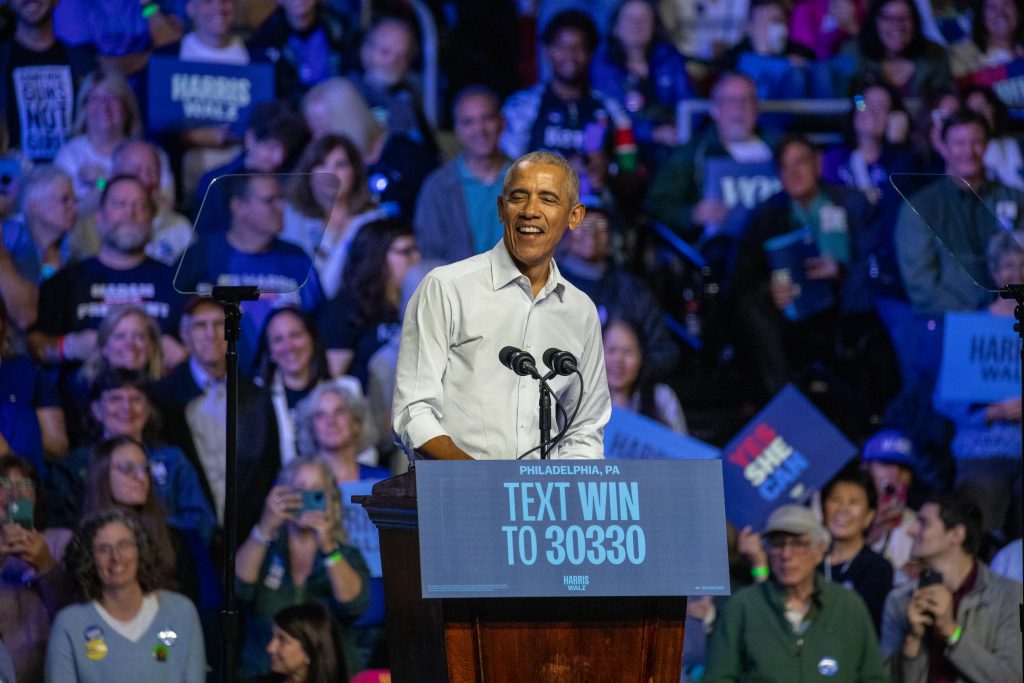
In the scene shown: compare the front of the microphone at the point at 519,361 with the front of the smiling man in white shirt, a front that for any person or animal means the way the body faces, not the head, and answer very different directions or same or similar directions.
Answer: very different directions

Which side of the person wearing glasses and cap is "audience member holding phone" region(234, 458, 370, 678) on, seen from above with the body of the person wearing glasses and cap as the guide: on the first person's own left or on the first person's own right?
on the first person's own right

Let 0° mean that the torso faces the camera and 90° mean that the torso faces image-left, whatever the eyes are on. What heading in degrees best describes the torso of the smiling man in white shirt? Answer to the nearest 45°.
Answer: approximately 315°

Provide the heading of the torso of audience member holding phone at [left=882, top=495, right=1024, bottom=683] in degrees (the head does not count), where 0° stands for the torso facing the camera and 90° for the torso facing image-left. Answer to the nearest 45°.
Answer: approximately 45°

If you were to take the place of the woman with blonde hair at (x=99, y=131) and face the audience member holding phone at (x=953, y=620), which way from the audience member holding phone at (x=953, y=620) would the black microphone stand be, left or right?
right

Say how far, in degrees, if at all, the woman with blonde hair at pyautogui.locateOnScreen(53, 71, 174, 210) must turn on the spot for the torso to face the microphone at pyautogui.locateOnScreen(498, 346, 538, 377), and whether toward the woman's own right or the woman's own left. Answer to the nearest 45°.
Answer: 0° — they already face it

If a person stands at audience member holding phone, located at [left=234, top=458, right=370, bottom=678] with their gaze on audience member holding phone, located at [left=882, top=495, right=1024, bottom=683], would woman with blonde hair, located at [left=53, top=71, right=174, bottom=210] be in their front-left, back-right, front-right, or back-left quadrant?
back-left
